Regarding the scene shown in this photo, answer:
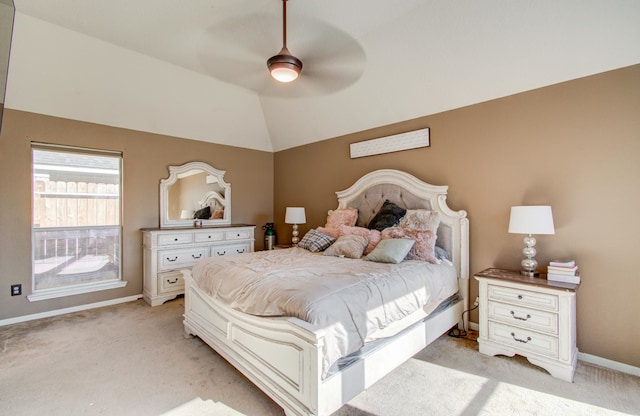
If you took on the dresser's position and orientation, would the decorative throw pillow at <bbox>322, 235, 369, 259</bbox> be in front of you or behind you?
in front

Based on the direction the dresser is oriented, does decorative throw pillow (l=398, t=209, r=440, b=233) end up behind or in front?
in front

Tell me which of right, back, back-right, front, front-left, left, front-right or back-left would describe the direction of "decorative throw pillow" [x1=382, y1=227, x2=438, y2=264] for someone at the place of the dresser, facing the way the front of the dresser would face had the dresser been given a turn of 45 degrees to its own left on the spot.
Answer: front-right

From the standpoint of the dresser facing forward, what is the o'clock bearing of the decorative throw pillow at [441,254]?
The decorative throw pillow is roughly at 12 o'clock from the dresser.

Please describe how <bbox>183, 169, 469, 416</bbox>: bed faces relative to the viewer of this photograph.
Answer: facing the viewer and to the left of the viewer

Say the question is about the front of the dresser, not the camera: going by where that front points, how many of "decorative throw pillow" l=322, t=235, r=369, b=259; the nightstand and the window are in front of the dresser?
2

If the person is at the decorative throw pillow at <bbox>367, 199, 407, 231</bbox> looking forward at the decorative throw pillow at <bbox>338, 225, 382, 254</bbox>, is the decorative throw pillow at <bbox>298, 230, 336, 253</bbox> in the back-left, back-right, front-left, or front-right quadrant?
front-right

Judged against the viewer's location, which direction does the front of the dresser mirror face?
facing the viewer and to the right of the viewer

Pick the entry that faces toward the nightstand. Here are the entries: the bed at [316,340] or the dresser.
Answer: the dresser

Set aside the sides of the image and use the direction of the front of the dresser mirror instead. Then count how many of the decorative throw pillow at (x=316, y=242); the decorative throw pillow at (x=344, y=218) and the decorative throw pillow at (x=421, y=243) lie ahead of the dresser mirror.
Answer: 3

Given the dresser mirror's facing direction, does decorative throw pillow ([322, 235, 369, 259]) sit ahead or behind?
ahead

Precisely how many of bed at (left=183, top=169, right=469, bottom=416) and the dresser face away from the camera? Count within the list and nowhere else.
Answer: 0

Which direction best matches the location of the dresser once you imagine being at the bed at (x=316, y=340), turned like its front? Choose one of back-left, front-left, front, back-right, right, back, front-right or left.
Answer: right

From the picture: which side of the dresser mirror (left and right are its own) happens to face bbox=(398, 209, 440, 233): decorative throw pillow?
front
